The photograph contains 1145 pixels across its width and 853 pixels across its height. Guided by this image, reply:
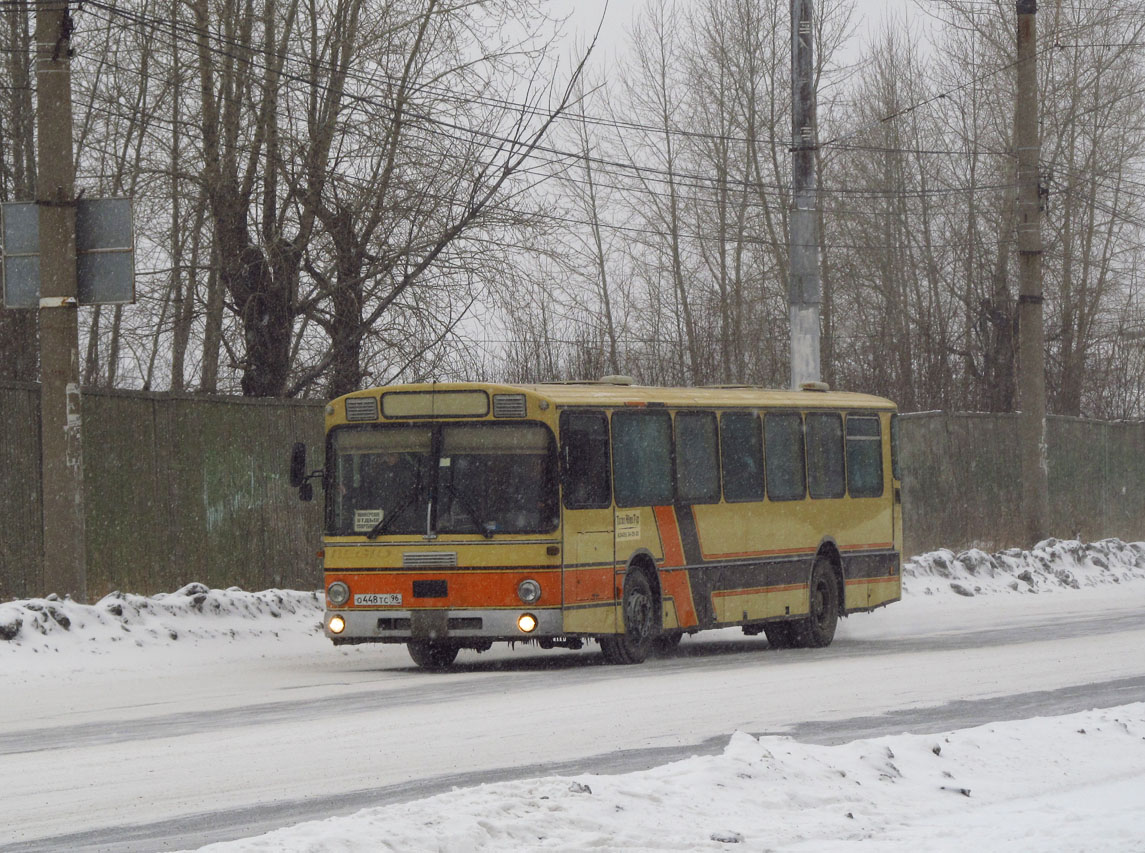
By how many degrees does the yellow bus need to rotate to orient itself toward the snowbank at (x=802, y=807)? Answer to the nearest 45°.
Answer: approximately 45° to its left

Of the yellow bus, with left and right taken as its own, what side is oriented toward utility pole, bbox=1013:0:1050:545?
back

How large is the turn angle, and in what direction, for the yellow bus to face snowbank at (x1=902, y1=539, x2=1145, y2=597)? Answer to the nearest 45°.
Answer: approximately 180°

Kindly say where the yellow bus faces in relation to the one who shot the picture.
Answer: facing the viewer and to the left of the viewer

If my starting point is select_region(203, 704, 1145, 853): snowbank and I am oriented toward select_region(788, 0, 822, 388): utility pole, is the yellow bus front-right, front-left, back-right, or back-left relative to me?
front-left

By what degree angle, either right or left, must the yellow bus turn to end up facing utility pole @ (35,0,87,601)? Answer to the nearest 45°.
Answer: approximately 45° to its right

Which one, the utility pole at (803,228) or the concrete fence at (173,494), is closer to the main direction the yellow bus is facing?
the concrete fence

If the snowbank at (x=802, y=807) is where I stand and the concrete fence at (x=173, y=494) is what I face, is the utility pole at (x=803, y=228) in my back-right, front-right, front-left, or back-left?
front-right
